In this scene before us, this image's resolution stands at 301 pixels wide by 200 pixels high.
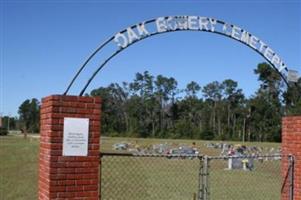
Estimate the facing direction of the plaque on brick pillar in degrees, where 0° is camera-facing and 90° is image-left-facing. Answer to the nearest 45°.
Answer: approximately 0°

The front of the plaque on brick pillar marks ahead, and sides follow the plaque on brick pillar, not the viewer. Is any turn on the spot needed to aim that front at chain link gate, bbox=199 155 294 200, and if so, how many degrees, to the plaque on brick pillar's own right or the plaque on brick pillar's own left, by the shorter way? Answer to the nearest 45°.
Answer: approximately 135° to the plaque on brick pillar's own left

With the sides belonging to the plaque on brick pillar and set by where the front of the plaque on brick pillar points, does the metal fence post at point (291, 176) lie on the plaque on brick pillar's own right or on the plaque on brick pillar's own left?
on the plaque on brick pillar's own left

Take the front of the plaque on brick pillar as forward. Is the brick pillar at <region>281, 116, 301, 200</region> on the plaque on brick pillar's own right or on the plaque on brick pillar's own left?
on the plaque on brick pillar's own left
